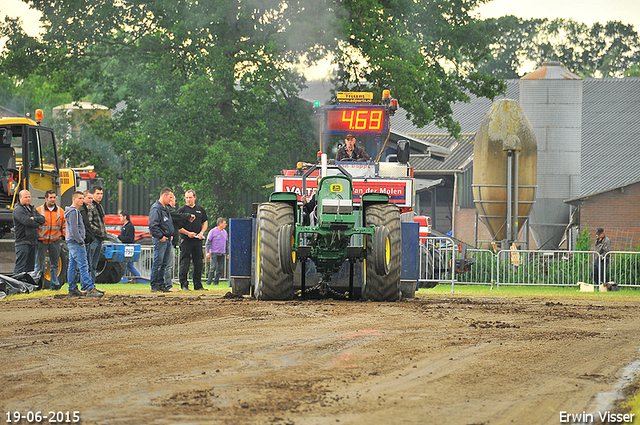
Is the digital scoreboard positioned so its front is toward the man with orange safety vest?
no

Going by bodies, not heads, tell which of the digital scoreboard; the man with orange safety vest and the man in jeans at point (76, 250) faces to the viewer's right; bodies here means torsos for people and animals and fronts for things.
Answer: the man in jeans

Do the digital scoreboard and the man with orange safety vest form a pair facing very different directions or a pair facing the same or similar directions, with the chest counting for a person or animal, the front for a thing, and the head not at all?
same or similar directions

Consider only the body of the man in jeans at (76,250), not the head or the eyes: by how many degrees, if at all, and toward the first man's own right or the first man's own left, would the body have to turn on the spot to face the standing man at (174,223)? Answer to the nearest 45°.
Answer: approximately 45° to the first man's own left

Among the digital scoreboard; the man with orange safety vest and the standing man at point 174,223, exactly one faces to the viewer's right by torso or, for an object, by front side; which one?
the standing man

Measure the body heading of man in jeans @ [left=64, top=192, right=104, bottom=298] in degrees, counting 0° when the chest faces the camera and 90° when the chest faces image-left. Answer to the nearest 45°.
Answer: approximately 270°

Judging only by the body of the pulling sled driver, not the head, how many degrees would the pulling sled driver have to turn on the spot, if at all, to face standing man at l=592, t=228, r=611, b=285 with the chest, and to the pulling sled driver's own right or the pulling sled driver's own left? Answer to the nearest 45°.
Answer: approximately 135° to the pulling sled driver's own left

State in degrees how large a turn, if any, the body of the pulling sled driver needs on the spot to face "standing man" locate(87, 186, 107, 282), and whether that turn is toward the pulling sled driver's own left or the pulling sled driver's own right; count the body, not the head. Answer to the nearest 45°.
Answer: approximately 90° to the pulling sled driver's own right

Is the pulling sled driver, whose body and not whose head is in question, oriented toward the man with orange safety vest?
no

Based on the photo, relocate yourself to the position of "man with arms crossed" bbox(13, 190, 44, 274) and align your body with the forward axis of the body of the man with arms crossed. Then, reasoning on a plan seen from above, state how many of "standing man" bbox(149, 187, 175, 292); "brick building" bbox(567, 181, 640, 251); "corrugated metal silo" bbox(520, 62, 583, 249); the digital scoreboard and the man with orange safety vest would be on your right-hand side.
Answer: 0

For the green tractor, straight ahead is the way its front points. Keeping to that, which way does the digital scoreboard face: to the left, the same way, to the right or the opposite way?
the same way

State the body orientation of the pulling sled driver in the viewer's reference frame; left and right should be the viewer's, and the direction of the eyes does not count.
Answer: facing the viewer

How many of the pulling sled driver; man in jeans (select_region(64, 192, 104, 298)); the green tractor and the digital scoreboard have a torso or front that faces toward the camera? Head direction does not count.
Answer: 3

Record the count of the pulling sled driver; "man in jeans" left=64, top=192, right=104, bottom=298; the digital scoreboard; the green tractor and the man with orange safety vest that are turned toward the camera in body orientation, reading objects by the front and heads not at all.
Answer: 4

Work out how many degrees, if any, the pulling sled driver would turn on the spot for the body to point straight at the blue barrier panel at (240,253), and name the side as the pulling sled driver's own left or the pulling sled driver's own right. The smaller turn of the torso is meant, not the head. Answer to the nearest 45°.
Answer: approximately 45° to the pulling sled driver's own right

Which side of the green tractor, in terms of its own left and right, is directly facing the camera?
front

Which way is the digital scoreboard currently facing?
toward the camera
